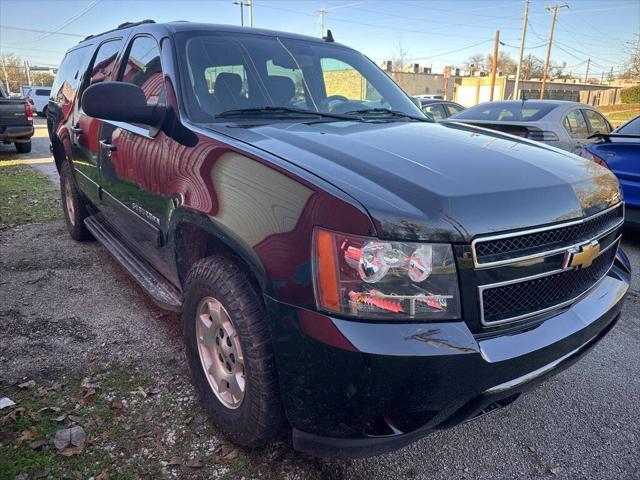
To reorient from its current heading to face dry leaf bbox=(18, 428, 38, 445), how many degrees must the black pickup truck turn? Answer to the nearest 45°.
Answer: approximately 135° to its left

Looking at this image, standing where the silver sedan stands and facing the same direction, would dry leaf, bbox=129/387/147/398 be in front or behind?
behind

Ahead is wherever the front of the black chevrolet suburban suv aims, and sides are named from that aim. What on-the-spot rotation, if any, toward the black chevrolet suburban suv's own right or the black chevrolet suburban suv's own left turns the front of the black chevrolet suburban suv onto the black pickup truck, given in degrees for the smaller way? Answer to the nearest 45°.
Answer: approximately 180°

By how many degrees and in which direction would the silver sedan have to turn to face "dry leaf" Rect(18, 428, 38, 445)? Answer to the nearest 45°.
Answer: approximately 135° to its right

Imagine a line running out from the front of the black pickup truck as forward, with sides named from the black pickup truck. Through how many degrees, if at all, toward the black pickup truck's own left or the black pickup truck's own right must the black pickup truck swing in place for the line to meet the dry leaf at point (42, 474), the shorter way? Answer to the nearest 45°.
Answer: approximately 135° to the black pickup truck's own left

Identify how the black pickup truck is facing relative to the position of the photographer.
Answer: facing away from the viewer and to the left of the viewer

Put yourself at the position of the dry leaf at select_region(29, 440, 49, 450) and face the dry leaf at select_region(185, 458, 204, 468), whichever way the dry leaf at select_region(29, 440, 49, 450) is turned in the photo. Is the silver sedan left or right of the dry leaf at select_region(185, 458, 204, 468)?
left

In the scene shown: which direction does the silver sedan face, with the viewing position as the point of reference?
facing away from the viewer and to the right of the viewer

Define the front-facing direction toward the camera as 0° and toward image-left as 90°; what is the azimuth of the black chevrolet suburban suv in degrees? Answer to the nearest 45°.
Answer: approximately 315°
